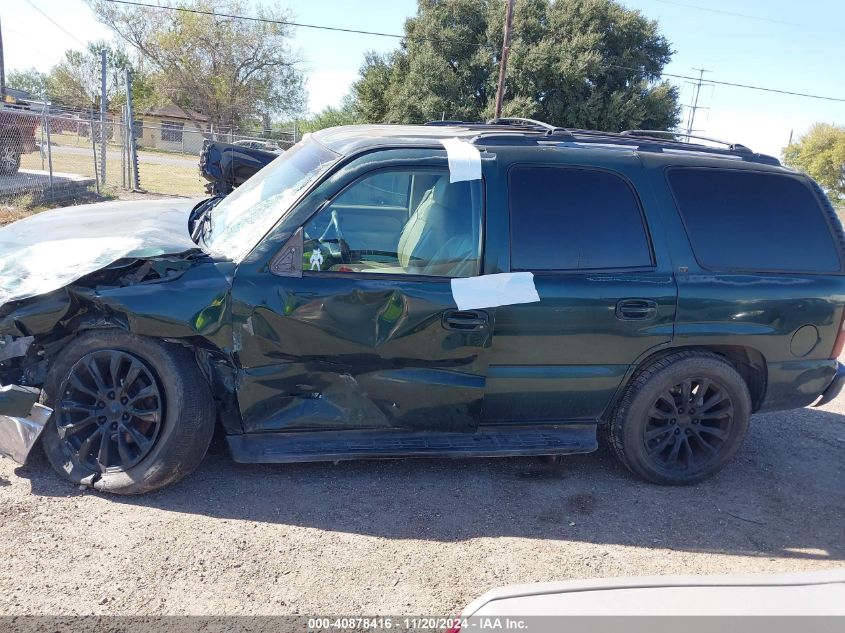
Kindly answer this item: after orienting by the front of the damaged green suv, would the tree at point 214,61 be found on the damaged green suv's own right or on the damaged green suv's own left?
on the damaged green suv's own right

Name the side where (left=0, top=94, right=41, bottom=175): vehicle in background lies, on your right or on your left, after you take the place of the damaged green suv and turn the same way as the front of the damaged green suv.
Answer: on your right

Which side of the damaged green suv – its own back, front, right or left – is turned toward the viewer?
left

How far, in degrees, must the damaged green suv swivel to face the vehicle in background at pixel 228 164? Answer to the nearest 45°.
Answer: approximately 45° to its right

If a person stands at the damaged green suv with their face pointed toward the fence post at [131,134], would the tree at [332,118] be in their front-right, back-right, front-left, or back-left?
front-right

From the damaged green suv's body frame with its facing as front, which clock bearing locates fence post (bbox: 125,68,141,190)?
The fence post is roughly at 2 o'clock from the damaged green suv.

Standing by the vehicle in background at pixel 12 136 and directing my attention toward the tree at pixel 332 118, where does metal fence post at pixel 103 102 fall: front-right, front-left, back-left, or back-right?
back-right

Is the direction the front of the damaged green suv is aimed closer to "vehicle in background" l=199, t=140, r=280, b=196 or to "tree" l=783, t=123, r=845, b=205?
the vehicle in background

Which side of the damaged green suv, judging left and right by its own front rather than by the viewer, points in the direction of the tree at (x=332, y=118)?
right
